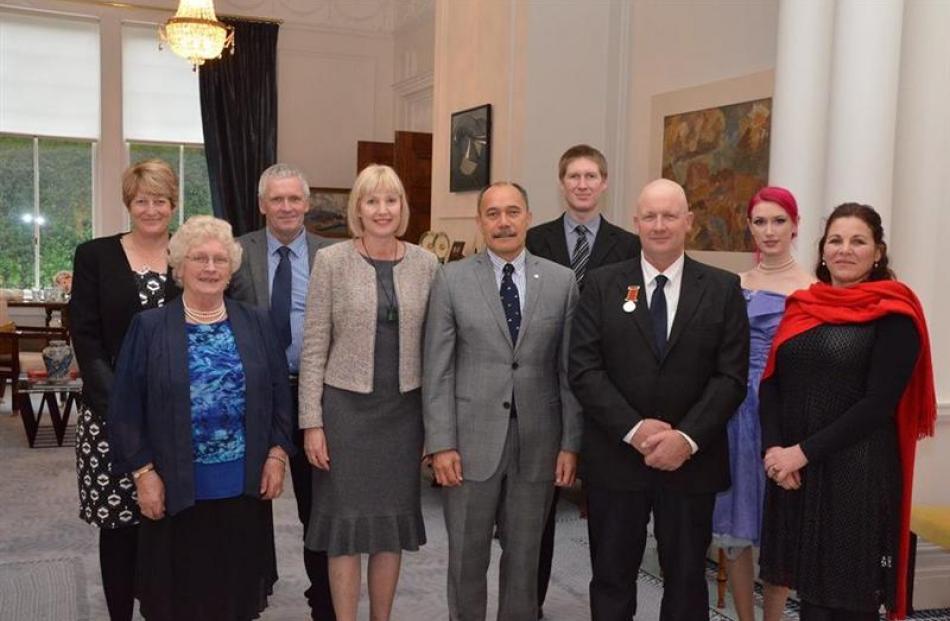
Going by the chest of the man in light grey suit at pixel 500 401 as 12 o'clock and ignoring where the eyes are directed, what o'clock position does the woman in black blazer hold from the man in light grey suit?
The woman in black blazer is roughly at 3 o'clock from the man in light grey suit.

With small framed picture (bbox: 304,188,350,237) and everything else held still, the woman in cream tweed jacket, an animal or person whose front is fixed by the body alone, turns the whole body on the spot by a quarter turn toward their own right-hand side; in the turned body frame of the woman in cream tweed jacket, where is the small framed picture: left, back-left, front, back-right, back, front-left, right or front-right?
right

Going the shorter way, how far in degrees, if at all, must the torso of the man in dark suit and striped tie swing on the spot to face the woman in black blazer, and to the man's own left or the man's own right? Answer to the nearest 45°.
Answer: approximately 45° to the man's own right

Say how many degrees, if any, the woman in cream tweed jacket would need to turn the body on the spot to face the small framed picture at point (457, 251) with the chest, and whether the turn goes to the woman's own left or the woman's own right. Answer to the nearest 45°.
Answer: approximately 180°

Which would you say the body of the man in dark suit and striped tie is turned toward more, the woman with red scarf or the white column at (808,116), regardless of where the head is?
the woman with red scarf
